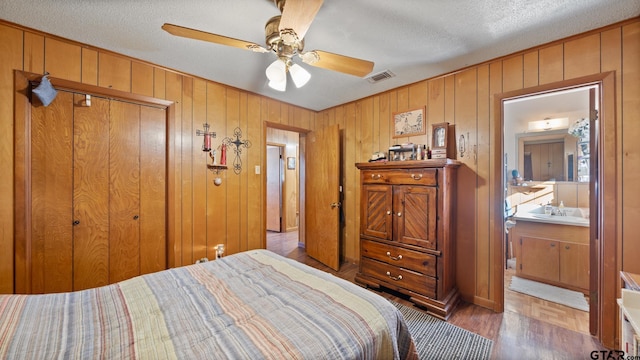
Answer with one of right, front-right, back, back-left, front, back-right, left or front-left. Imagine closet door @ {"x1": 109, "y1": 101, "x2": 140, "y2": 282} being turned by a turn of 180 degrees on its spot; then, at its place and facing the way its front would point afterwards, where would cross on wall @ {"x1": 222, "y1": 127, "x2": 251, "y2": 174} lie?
back-right

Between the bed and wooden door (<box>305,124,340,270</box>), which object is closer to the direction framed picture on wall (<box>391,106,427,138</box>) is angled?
the bed

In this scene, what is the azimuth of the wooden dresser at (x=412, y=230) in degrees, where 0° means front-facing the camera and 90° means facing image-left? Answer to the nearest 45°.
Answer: approximately 45°

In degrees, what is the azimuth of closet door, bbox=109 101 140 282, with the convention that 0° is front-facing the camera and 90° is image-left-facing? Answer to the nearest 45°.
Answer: approximately 315°

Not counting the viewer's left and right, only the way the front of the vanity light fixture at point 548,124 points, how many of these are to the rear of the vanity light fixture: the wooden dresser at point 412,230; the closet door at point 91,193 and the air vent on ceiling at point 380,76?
0

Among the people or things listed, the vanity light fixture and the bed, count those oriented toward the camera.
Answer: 1

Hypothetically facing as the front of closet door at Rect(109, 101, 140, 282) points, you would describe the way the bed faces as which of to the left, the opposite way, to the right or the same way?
to the left

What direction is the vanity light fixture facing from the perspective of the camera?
toward the camera

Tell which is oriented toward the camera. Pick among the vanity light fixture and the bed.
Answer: the vanity light fixture

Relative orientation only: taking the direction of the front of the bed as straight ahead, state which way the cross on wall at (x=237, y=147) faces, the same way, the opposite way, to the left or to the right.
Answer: to the right

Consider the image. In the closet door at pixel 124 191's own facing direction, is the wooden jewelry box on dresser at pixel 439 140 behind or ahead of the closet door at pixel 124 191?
ahead

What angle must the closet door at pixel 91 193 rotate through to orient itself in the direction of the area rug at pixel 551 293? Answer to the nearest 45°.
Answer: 0° — it already faces it

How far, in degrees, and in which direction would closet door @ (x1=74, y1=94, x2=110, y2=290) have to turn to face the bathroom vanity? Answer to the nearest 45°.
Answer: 0° — it already faces it

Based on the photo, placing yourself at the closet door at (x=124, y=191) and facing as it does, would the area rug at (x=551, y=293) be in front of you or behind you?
in front

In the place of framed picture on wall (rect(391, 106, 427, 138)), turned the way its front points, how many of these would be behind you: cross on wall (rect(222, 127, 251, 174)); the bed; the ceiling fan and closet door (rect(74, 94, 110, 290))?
0
